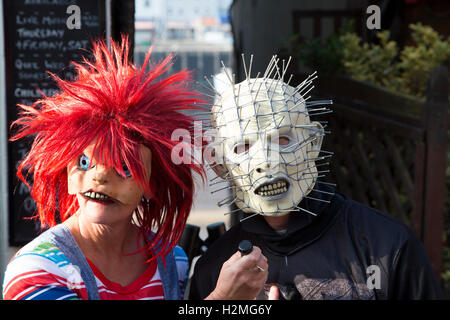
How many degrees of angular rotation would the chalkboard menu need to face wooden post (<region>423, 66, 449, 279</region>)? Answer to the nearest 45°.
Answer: approximately 90° to its left

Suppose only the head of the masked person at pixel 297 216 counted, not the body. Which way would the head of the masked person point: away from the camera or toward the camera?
toward the camera

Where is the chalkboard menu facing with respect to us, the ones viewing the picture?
facing the viewer

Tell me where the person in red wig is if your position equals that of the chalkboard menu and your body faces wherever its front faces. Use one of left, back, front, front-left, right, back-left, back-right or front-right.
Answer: front

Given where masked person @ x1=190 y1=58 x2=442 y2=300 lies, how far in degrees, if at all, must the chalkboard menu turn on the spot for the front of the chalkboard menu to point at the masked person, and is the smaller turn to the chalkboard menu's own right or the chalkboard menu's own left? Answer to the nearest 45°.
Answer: approximately 45° to the chalkboard menu's own left
